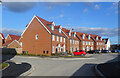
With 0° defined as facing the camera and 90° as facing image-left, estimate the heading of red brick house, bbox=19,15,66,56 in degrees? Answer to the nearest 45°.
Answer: approximately 315°
